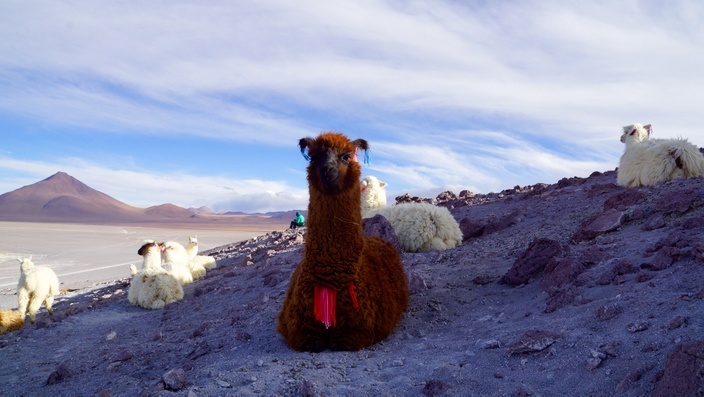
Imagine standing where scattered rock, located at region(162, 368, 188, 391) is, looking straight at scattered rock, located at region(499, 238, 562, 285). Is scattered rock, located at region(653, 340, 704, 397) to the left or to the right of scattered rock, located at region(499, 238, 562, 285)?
right

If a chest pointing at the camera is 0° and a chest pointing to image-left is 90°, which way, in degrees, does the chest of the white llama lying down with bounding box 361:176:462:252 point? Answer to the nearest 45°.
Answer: approximately 90°

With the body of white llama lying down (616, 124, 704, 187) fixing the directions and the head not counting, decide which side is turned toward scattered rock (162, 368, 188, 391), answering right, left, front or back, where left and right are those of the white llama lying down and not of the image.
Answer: left

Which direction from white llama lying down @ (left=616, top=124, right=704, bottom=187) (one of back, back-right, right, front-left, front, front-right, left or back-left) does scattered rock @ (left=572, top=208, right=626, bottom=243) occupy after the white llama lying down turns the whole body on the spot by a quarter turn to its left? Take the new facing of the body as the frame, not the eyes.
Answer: front

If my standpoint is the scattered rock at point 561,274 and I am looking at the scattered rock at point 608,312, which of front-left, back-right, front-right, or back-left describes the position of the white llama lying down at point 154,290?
back-right

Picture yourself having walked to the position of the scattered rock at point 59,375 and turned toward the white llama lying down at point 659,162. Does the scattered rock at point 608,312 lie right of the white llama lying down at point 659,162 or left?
right

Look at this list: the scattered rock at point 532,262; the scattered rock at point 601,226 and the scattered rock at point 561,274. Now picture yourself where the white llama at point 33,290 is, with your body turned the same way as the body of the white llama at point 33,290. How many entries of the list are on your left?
3

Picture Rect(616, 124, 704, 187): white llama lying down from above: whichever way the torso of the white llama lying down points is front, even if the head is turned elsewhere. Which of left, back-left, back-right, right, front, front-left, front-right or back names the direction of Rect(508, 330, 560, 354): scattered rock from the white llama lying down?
left

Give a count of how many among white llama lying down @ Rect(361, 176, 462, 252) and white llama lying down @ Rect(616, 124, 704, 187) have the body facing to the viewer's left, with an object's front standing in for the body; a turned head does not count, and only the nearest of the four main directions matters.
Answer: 2

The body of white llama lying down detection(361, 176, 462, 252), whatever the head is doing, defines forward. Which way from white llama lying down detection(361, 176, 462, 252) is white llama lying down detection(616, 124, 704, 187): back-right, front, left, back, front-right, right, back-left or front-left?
back

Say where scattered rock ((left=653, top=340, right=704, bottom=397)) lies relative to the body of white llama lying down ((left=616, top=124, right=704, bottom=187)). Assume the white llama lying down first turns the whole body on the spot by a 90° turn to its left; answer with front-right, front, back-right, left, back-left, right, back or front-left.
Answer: front

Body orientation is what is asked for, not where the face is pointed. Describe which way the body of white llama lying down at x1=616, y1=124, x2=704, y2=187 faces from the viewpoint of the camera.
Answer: to the viewer's left
